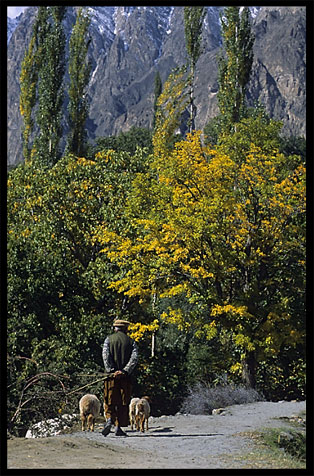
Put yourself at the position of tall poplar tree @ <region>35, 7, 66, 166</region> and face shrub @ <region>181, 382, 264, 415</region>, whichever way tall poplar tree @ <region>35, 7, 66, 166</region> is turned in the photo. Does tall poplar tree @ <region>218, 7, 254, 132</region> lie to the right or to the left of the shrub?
left

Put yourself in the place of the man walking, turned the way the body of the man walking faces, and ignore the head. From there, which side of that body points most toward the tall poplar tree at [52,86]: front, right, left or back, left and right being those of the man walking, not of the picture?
front

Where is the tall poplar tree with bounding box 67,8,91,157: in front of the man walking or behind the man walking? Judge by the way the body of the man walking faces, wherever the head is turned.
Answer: in front

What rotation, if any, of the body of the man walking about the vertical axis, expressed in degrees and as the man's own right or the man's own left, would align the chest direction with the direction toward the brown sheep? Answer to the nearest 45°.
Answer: approximately 45° to the man's own left

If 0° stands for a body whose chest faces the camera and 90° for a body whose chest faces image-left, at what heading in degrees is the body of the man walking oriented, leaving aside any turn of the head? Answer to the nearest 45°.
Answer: approximately 180°

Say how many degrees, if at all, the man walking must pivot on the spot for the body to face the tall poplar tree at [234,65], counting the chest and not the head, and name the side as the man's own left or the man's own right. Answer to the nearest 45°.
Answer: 0° — they already face it

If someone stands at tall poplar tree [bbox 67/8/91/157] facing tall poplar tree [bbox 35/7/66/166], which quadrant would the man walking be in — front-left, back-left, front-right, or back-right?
back-left

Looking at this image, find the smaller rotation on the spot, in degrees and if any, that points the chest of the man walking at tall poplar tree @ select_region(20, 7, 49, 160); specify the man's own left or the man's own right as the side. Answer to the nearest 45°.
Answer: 0° — they already face it

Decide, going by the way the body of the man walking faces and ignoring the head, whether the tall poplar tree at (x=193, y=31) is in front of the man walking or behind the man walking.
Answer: in front
